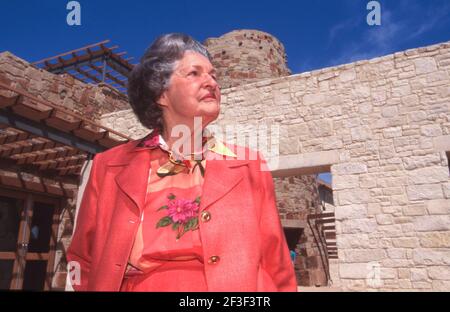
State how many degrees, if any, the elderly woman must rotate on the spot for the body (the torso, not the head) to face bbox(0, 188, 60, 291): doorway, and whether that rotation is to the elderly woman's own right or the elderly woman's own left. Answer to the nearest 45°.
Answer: approximately 135° to the elderly woman's own right

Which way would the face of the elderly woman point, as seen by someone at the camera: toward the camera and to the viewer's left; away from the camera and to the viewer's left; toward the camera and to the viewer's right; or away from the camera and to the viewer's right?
toward the camera and to the viewer's right

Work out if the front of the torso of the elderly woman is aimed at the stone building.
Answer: no

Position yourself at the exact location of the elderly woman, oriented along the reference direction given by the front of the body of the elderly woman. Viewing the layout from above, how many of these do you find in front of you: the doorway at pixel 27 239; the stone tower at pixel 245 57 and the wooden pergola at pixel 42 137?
0

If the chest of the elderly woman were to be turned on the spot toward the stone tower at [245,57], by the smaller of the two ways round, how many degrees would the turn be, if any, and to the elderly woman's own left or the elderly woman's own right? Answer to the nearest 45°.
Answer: approximately 180°

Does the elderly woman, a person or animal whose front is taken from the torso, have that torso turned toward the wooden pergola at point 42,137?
no

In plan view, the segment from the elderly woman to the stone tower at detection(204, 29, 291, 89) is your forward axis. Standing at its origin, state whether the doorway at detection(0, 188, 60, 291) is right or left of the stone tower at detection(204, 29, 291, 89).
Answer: left

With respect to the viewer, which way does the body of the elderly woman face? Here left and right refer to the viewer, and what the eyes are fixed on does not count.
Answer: facing the viewer
